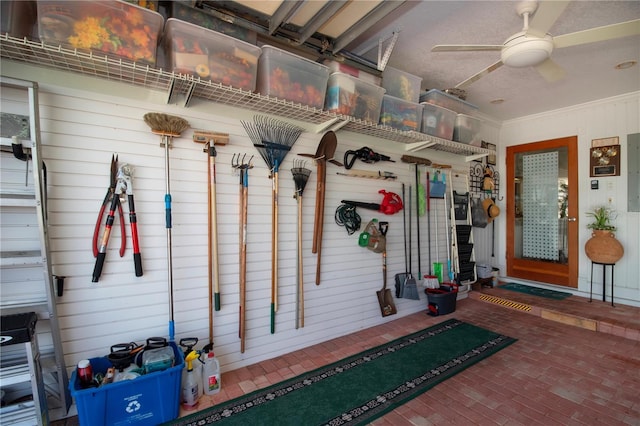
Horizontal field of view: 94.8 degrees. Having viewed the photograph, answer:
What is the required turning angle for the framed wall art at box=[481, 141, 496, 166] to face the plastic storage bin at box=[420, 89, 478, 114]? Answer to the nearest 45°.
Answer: approximately 45° to its right

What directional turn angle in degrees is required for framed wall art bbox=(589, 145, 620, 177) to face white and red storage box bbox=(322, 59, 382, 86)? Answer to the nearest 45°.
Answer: approximately 45° to its right

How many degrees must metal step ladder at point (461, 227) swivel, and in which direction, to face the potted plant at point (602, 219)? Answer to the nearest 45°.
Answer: approximately 45° to its left

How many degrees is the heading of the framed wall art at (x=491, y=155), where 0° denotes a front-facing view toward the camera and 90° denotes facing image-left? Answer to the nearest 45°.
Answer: approximately 315°

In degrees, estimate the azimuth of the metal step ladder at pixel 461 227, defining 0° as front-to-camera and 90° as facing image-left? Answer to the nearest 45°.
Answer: approximately 315°

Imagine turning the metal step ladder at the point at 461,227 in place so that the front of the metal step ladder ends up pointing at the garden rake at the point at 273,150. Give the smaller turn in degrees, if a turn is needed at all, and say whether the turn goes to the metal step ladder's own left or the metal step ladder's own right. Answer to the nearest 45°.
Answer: approximately 90° to the metal step ladder's own right
